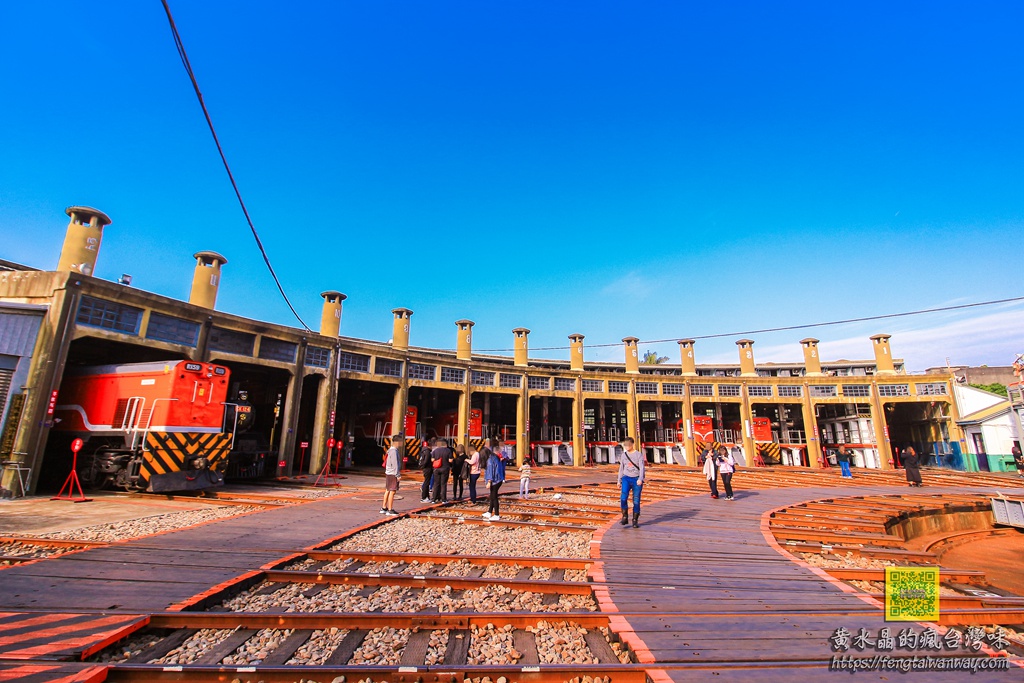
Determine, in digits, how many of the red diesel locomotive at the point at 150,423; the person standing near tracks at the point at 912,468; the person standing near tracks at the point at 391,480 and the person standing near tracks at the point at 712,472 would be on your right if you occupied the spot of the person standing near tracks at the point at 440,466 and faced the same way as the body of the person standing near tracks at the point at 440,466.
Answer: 2

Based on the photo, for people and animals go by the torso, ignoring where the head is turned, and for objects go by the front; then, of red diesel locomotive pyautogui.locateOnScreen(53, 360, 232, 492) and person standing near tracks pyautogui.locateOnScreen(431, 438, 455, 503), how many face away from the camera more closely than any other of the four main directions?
1

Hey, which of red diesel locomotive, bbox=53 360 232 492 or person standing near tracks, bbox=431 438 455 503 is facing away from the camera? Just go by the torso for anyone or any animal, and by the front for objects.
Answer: the person standing near tracks

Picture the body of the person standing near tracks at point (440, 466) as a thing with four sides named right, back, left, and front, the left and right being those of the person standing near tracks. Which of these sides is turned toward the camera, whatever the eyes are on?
back

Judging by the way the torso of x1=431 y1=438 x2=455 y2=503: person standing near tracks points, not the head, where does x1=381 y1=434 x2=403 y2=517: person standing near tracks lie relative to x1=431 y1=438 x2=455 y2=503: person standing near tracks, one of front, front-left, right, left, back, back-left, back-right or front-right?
back-left

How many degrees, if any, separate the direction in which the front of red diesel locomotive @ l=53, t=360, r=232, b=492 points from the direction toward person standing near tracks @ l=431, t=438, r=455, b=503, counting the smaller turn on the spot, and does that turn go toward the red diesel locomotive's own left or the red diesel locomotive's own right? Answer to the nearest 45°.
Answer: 0° — it already faces them

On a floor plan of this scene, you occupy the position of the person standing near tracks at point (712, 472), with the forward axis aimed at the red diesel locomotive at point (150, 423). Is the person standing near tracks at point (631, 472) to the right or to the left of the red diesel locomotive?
left

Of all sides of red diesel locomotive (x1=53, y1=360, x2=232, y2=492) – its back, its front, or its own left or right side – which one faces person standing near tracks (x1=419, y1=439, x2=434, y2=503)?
front

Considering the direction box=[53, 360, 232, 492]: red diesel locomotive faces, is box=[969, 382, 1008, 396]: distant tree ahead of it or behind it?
ahead

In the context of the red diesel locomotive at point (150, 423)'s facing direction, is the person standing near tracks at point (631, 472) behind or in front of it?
in front

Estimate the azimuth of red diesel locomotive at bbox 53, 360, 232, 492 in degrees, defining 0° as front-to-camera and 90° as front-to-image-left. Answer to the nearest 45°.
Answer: approximately 315°

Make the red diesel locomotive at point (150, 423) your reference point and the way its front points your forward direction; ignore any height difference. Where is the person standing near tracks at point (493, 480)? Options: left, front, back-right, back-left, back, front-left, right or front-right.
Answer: front

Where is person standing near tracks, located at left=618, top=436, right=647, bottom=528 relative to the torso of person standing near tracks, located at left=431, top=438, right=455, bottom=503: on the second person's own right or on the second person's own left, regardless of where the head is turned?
on the second person's own right
